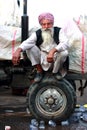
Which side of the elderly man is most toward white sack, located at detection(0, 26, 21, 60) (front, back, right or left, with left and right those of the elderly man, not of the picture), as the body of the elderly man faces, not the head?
right

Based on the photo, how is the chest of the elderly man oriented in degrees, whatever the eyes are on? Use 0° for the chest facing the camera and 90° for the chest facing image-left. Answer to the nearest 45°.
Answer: approximately 0°
